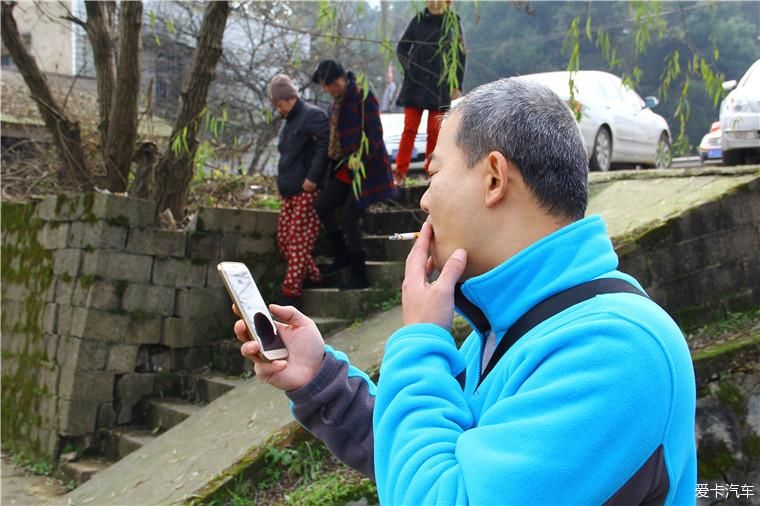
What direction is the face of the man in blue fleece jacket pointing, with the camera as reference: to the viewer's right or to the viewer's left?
to the viewer's left

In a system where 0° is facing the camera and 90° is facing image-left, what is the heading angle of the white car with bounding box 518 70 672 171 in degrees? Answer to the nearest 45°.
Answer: approximately 225°

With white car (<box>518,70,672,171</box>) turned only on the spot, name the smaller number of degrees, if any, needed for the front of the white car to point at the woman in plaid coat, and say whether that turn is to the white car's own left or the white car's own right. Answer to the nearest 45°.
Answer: approximately 135° to the white car's own right

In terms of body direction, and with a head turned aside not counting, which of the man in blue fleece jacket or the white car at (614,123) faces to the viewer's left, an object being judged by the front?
the man in blue fleece jacket

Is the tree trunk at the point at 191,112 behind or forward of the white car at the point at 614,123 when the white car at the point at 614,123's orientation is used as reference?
behind

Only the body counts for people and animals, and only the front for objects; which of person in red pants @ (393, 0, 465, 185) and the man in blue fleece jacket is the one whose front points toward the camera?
the person in red pants

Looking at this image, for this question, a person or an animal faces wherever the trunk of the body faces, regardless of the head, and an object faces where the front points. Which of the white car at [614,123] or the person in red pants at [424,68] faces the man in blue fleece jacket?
the person in red pants

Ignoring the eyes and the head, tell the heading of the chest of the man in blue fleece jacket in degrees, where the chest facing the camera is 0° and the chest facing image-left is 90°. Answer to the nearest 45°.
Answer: approximately 90°

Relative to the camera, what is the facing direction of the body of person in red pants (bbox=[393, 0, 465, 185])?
toward the camera

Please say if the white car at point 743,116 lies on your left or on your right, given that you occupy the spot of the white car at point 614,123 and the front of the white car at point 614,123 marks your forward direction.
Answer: on your right

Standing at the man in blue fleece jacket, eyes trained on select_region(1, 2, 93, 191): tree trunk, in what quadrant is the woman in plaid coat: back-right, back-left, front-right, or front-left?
front-right

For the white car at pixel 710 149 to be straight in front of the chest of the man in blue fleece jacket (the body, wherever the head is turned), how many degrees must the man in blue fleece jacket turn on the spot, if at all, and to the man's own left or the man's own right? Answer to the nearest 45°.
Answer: approximately 90° to the man's own right

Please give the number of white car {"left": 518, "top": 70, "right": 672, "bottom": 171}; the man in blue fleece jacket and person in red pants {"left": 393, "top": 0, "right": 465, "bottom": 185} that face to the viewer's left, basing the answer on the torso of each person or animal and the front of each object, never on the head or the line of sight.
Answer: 1
